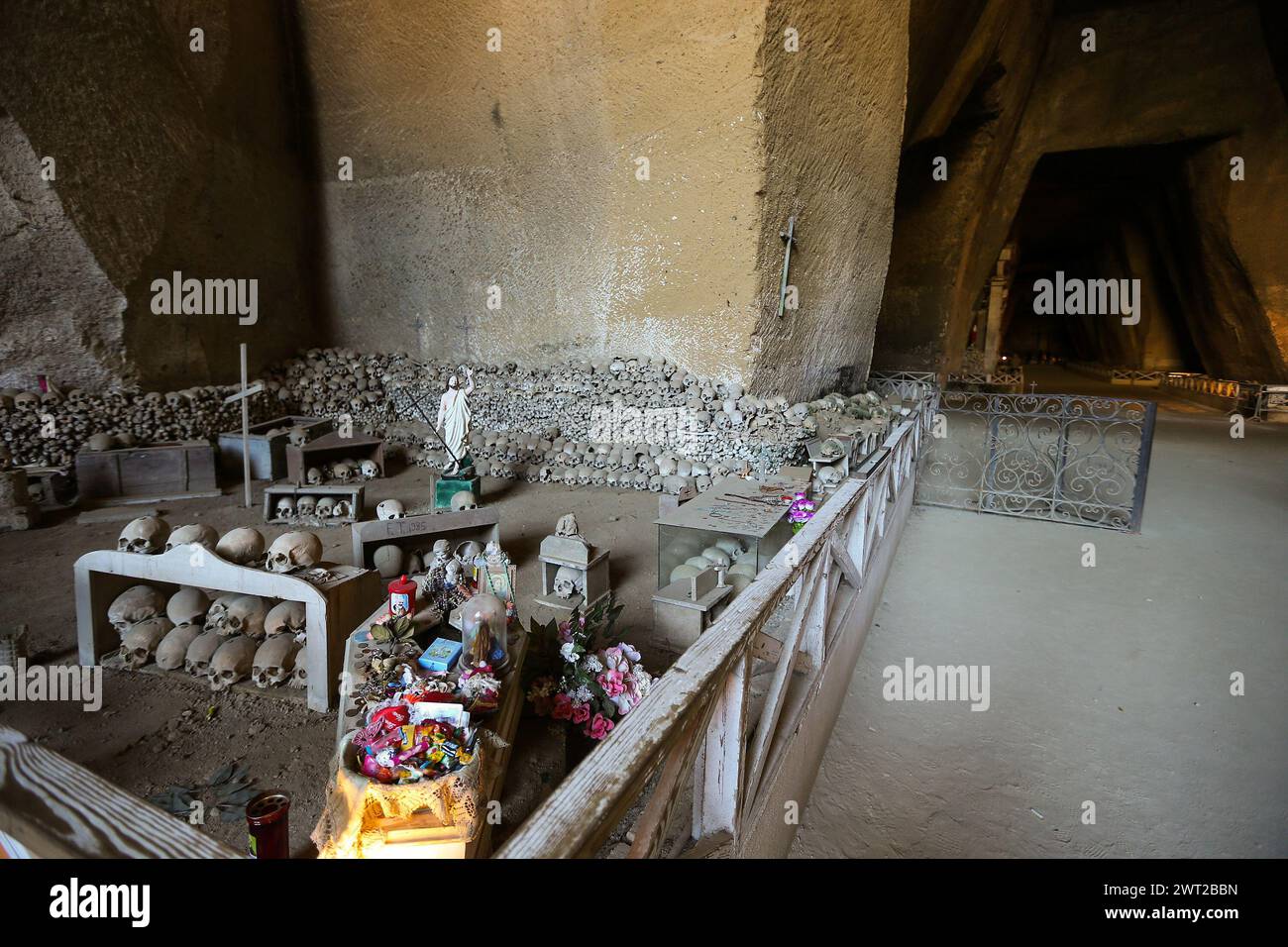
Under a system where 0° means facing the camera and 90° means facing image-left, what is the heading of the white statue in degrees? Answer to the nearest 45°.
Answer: approximately 0°

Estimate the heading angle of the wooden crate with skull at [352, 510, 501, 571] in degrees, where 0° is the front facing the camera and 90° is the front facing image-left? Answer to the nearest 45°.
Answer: approximately 0°

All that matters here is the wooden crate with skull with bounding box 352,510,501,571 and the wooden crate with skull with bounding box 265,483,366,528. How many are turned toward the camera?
2

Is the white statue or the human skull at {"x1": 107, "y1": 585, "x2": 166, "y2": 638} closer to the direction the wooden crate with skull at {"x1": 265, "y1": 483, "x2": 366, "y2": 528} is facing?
the human skull

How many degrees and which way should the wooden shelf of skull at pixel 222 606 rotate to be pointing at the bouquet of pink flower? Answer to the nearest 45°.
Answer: approximately 90° to its left

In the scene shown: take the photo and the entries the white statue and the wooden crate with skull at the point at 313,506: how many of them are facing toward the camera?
2

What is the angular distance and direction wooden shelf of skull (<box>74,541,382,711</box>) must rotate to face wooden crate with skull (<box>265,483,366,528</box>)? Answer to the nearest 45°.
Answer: approximately 135° to its right

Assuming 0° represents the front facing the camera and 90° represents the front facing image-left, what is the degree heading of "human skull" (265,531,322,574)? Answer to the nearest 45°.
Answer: approximately 45°
